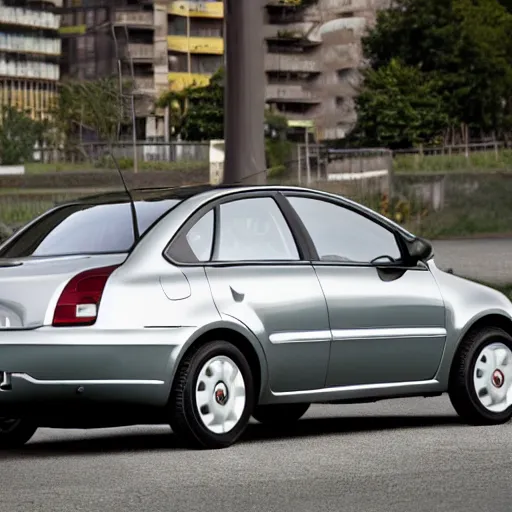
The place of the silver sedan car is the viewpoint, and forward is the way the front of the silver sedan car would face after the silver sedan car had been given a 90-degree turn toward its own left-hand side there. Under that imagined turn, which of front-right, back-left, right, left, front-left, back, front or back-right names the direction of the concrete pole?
front-right

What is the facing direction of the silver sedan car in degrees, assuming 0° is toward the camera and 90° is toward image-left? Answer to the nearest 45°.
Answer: approximately 225°
